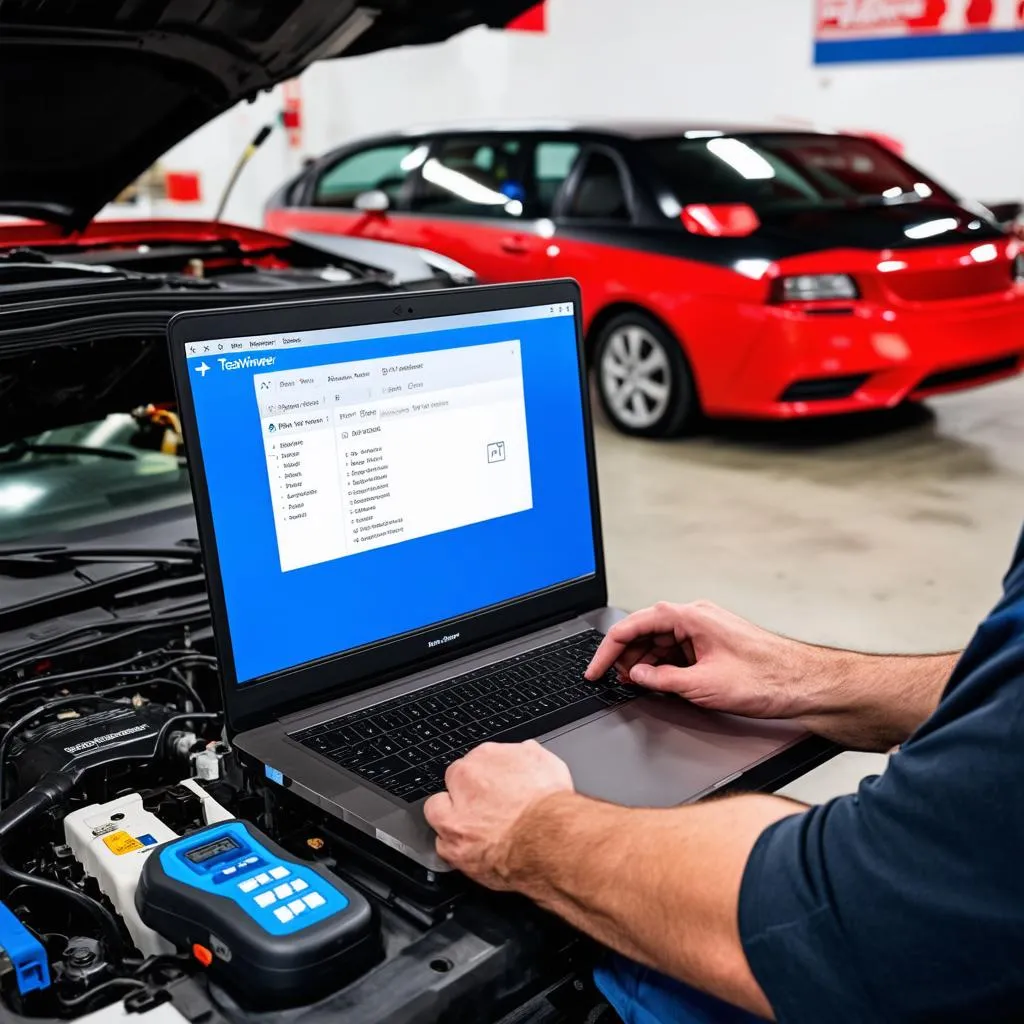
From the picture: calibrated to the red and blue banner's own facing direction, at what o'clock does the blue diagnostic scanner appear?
The blue diagnostic scanner is roughly at 12 o'clock from the red and blue banner.

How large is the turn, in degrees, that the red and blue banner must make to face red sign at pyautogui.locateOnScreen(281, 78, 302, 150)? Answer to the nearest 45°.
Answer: approximately 90° to its right

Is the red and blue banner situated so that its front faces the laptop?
yes

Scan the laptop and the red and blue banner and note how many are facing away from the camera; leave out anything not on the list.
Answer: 0

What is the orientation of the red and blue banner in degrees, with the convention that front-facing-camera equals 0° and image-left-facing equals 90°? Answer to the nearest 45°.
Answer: approximately 0°

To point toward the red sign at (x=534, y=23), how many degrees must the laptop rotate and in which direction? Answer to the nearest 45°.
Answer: approximately 135° to its left

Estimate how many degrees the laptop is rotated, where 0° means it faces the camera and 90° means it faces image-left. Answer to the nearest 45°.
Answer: approximately 315°
